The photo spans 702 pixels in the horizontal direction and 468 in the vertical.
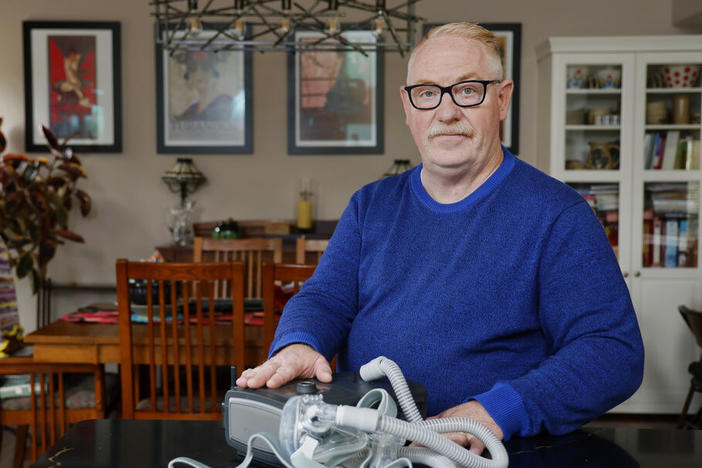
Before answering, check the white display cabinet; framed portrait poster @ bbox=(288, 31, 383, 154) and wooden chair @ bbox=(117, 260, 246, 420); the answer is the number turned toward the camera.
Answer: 2

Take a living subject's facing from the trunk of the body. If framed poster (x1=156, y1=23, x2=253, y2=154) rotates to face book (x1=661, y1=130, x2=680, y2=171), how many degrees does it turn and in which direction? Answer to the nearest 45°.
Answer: approximately 90° to its left

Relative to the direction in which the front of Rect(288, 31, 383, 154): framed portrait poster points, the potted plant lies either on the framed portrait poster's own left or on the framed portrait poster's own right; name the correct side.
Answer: on the framed portrait poster's own right

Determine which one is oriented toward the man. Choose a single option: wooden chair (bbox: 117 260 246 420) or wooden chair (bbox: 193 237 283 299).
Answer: wooden chair (bbox: 193 237 283 299)

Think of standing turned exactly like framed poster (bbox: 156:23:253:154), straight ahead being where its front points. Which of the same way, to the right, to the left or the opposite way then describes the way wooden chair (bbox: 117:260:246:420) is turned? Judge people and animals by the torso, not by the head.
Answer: the opposite way

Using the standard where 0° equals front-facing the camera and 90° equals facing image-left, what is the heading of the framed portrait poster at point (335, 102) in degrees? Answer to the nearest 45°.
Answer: approximately 0°

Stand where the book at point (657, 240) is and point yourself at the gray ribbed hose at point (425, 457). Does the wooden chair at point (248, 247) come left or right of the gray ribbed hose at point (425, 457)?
right

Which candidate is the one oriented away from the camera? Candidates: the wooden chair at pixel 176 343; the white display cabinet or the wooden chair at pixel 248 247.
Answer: the wooden chair at pixel 176 343

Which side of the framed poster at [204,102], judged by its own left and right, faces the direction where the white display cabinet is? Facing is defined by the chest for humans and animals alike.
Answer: left

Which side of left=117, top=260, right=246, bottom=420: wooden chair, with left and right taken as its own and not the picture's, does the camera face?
back

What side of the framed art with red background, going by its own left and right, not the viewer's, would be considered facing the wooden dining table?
front

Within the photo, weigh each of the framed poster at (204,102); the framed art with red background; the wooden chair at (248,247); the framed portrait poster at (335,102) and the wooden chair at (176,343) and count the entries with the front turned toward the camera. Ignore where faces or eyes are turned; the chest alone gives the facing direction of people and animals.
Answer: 4
